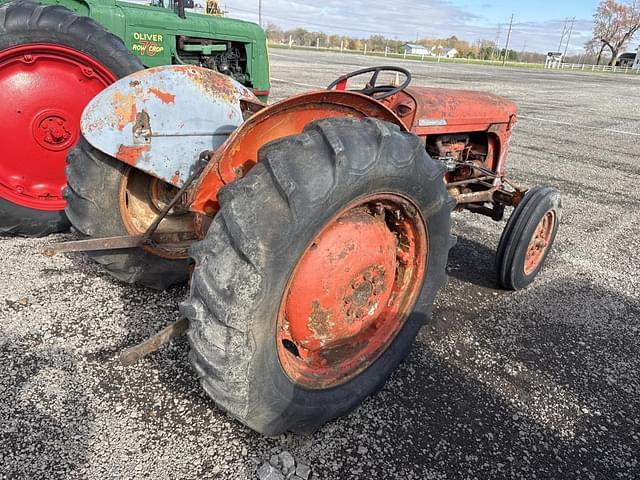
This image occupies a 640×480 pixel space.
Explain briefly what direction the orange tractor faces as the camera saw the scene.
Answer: facing away from the viewer and to the right of the viewer

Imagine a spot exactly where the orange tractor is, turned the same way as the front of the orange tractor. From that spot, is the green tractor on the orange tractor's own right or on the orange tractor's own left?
on the orange tractor's own left
